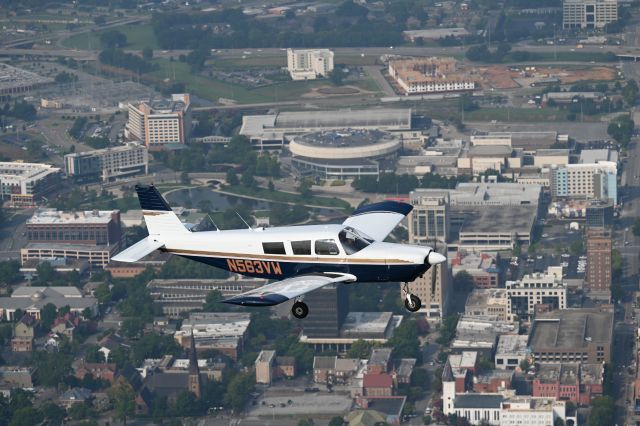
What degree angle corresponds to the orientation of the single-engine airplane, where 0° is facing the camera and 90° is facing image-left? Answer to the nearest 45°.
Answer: approximately 315°
